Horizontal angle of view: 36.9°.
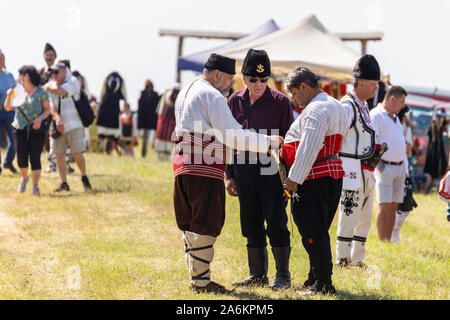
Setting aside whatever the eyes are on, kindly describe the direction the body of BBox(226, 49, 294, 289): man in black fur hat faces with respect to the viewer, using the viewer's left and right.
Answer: facing the viewer

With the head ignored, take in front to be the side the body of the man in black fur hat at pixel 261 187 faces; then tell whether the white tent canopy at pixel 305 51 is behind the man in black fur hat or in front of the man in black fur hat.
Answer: behind

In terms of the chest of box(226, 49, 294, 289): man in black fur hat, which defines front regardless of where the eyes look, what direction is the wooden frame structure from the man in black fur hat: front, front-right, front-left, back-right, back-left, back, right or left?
back

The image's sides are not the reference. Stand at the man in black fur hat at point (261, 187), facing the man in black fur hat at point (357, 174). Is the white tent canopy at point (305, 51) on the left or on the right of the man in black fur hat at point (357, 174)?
left

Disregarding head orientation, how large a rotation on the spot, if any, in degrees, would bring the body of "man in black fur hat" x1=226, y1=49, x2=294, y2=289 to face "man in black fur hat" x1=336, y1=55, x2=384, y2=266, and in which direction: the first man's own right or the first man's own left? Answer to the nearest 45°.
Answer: approximately 135° to the first man's own left
